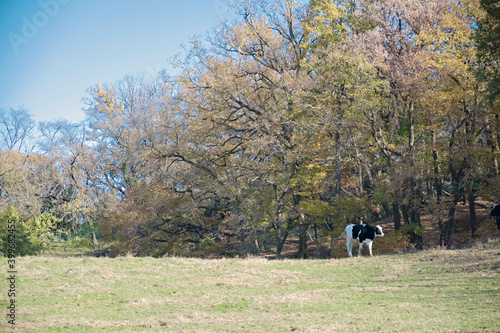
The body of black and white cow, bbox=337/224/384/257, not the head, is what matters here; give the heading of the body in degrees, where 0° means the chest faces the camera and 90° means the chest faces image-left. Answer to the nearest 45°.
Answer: approximately 270°

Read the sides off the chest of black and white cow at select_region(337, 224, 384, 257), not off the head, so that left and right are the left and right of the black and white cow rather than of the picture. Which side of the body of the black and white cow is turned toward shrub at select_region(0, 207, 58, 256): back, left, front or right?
back
